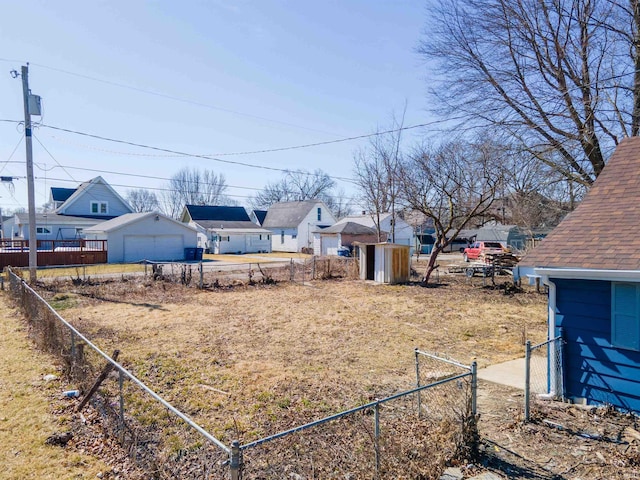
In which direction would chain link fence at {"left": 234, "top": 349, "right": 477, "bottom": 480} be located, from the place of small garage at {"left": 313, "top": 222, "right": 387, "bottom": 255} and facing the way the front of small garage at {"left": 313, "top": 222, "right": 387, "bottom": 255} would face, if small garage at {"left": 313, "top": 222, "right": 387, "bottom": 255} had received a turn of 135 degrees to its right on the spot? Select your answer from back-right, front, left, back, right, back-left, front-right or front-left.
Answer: back

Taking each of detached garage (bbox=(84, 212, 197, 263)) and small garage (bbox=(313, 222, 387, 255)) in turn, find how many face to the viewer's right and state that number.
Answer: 0

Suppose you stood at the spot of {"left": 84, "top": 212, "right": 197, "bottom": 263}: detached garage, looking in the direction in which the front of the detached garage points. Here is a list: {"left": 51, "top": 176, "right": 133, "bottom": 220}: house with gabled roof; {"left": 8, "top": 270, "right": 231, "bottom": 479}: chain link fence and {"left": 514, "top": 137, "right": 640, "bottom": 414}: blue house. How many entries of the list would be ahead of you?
2

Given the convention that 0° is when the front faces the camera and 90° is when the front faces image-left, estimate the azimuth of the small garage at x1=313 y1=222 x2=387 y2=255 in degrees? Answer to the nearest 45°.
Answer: approximately 45°

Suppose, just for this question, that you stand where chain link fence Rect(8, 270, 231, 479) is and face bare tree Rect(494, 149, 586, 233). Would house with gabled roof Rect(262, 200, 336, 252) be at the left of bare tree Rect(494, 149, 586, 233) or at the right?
left

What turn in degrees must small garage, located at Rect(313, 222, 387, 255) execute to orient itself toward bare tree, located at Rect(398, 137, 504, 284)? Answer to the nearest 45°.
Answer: approximately 45° to its left

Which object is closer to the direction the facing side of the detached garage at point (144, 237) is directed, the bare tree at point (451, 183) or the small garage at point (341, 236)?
the bare tree

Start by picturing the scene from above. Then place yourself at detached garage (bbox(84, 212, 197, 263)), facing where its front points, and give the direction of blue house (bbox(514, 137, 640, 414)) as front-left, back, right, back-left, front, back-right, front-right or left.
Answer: front

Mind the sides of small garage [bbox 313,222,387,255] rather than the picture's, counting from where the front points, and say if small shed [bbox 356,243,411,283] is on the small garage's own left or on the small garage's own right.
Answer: on the small garage's own left

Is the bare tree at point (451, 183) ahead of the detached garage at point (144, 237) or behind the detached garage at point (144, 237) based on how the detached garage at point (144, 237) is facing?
ahead

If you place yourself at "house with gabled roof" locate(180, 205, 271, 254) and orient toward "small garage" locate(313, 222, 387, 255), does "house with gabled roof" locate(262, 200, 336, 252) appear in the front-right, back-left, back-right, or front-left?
front-left

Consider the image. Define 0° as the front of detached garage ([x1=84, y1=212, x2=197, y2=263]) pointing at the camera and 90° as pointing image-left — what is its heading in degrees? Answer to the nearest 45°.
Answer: approximately 0°

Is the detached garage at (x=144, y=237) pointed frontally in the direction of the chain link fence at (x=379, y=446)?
yes

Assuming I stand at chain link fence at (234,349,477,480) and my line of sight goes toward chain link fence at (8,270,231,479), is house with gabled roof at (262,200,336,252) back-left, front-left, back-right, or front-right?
front-right
